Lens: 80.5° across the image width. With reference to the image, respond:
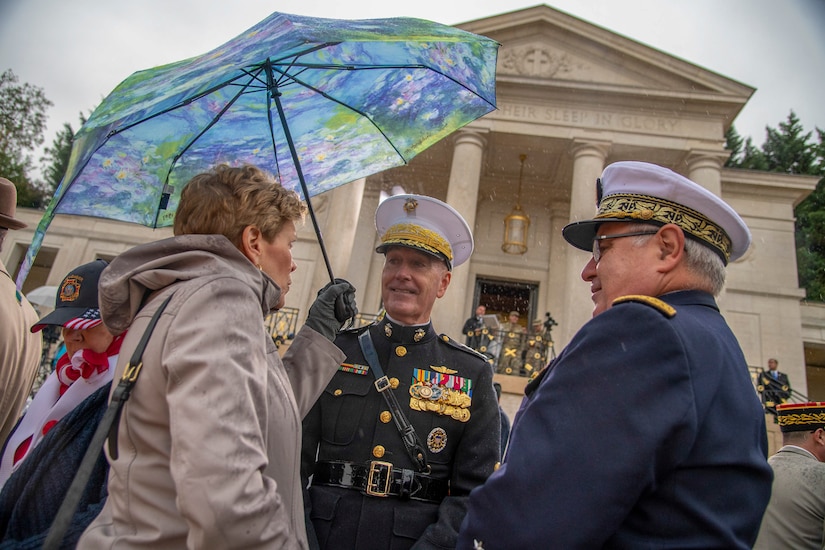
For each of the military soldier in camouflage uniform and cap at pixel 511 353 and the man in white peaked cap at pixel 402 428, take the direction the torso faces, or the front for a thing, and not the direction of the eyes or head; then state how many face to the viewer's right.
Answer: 0

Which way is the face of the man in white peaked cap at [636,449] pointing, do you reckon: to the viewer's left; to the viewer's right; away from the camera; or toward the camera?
to the viewer's left

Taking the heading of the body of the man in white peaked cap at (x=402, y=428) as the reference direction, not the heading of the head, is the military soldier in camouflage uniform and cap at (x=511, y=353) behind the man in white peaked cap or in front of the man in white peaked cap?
behind

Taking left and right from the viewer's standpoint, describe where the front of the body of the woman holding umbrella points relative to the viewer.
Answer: facing to the right of the viewer

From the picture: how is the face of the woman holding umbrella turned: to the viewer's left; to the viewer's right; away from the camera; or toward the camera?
to the viewer's right

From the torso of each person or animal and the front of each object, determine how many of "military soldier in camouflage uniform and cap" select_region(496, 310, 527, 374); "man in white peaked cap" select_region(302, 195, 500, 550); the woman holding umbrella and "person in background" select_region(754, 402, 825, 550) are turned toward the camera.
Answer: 2

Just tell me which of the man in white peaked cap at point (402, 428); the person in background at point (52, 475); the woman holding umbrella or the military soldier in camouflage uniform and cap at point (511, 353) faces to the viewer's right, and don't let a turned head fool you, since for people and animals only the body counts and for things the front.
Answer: the woman holding umbrella

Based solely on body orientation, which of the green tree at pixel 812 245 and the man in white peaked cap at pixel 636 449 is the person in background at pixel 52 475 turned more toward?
the man in white peaked cap

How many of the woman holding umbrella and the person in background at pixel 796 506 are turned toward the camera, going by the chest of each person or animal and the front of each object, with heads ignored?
0

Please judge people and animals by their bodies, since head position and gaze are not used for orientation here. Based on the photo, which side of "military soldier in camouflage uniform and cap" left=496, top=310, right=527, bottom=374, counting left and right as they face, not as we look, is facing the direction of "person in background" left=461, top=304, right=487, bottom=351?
right

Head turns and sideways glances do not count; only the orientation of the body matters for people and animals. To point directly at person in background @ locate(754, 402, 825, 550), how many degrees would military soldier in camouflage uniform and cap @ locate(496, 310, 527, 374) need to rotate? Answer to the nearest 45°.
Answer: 0° — they already face them

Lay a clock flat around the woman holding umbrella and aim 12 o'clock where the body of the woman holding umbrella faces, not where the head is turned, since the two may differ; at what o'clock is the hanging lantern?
The hanging lantern is roughly at 10 o'clock from the woman holding umbrella.
